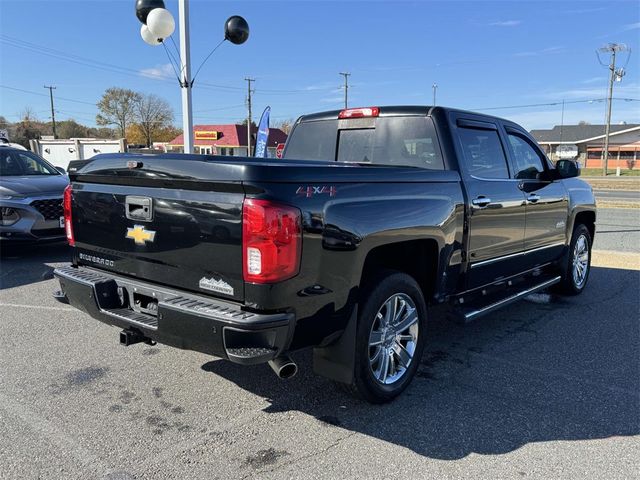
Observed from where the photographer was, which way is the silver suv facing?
facing the viewer and to the right of the viewer

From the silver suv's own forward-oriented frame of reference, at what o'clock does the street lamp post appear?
The street lamp post is roughly at 9 o'clock from the silver suv.

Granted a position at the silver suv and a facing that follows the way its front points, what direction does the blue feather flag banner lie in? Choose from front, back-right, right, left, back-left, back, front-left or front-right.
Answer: left

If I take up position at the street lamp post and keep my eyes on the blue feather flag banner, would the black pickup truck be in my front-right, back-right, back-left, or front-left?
back-right

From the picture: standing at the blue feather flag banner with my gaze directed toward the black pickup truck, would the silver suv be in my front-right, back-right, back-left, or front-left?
front-right

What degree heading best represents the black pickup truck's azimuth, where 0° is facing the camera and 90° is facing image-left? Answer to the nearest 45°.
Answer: approximately 225°

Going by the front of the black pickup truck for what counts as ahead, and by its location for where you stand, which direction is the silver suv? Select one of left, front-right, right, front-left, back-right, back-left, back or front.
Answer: left

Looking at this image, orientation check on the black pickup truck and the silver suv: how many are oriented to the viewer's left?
0

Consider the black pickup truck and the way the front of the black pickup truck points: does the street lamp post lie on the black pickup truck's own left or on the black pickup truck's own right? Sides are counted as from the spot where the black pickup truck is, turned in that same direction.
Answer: on the black pickup truck's own left

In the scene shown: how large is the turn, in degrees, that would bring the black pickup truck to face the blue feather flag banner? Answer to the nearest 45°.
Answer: approximately 45° to its left
